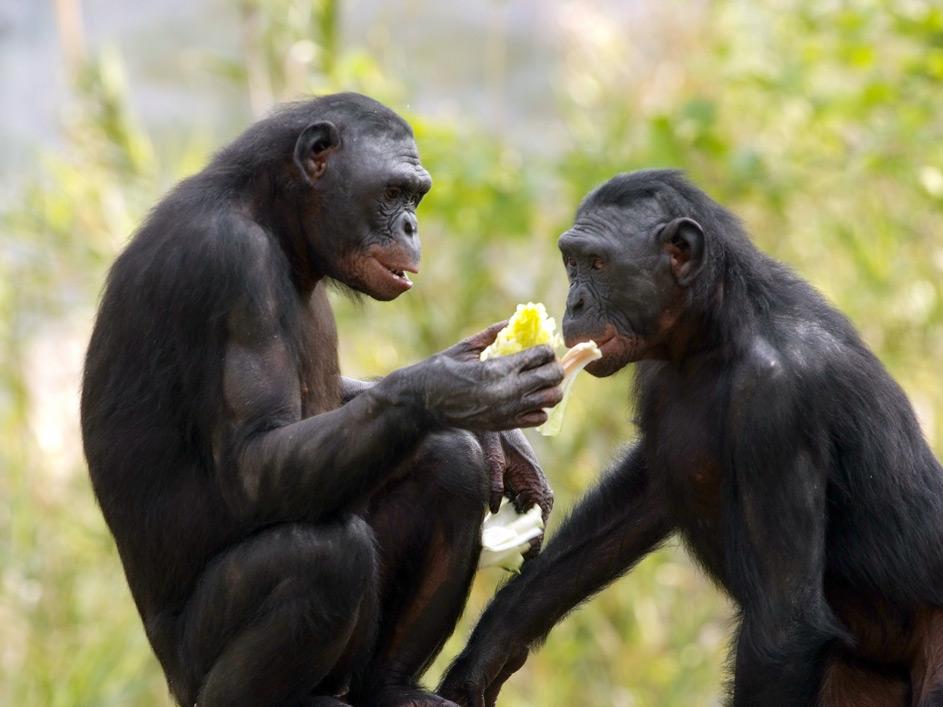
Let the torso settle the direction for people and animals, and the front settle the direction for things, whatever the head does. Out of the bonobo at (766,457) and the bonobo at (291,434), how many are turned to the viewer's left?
1

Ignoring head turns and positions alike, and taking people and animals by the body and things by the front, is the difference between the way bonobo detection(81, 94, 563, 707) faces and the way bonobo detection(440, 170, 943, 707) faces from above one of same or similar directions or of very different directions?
very different directions

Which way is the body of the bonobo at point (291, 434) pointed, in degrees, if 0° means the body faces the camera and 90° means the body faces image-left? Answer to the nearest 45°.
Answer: approximately 270°

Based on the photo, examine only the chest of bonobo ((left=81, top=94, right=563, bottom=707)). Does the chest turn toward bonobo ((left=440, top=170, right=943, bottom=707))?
yes

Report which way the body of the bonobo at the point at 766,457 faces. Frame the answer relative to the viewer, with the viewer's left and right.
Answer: facing to the left of the viewer
